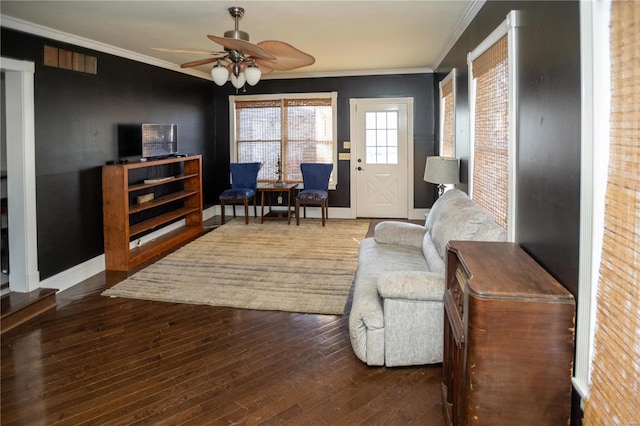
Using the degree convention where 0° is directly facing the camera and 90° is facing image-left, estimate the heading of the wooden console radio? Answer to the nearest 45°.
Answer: approximately 90°

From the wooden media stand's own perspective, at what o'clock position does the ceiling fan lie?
The ceiling fan is roughly at 1 o'clock from the wooden media stand.

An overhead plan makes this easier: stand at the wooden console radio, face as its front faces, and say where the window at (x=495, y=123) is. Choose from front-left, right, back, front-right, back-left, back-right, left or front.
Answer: right

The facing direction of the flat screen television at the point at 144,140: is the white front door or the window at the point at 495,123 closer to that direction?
the window

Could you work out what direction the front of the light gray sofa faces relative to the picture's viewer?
facing to the left of the viewer

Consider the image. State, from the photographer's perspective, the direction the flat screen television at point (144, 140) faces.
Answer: facing the viewer and to the right of the viewer

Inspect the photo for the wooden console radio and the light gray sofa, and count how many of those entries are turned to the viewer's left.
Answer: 2

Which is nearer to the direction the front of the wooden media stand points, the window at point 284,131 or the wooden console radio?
the wooden console radio

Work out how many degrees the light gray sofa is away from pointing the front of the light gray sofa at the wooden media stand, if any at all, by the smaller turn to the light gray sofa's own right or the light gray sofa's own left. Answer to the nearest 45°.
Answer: approximately 45° to the light gray sofa's own right

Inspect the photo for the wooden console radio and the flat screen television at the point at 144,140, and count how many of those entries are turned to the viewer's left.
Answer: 1

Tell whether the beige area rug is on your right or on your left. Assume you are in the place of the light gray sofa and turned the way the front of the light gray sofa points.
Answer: on your right

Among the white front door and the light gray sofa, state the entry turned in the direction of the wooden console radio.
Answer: the white front door
